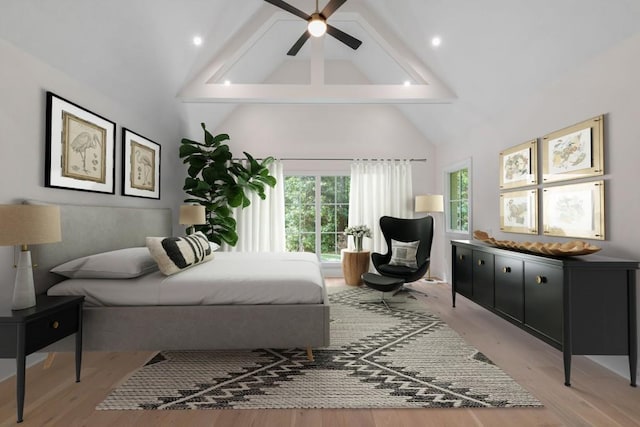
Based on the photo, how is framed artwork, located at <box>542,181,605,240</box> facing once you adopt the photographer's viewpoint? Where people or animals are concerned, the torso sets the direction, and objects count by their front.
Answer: facing the viewer and to the left of the viewer

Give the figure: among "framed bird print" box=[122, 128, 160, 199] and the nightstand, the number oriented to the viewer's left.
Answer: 0

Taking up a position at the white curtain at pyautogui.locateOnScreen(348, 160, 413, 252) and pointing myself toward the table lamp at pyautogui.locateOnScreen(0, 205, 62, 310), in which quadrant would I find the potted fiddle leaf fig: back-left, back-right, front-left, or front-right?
front-right

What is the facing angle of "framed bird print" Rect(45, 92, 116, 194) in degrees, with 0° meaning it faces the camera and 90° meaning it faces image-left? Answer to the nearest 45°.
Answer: approximately 315°

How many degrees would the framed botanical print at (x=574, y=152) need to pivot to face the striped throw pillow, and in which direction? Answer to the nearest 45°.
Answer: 0° — it already faces it

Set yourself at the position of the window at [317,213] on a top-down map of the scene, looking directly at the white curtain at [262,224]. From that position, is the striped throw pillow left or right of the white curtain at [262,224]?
left

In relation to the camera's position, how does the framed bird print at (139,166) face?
facing the viewer and to the right of the viewer

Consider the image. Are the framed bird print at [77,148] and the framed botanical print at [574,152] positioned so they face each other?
yes

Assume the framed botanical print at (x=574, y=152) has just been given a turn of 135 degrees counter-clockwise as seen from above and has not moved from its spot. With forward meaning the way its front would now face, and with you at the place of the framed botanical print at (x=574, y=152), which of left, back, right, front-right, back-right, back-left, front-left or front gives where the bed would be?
back-right

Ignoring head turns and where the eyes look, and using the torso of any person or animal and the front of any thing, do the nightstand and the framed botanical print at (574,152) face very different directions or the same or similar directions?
very different directions

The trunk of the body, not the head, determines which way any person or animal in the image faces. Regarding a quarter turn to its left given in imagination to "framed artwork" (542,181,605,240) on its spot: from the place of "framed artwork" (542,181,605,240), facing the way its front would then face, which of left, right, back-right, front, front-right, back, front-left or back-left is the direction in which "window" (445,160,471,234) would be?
back

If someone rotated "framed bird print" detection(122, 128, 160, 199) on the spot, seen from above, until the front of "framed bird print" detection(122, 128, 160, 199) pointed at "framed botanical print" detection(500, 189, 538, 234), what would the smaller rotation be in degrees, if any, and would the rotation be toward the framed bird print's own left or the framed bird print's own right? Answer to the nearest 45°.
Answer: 0° — it already faces it

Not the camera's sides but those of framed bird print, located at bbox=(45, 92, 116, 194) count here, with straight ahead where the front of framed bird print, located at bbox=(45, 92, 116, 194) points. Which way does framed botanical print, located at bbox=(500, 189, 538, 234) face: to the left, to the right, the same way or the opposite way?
the opposite way
